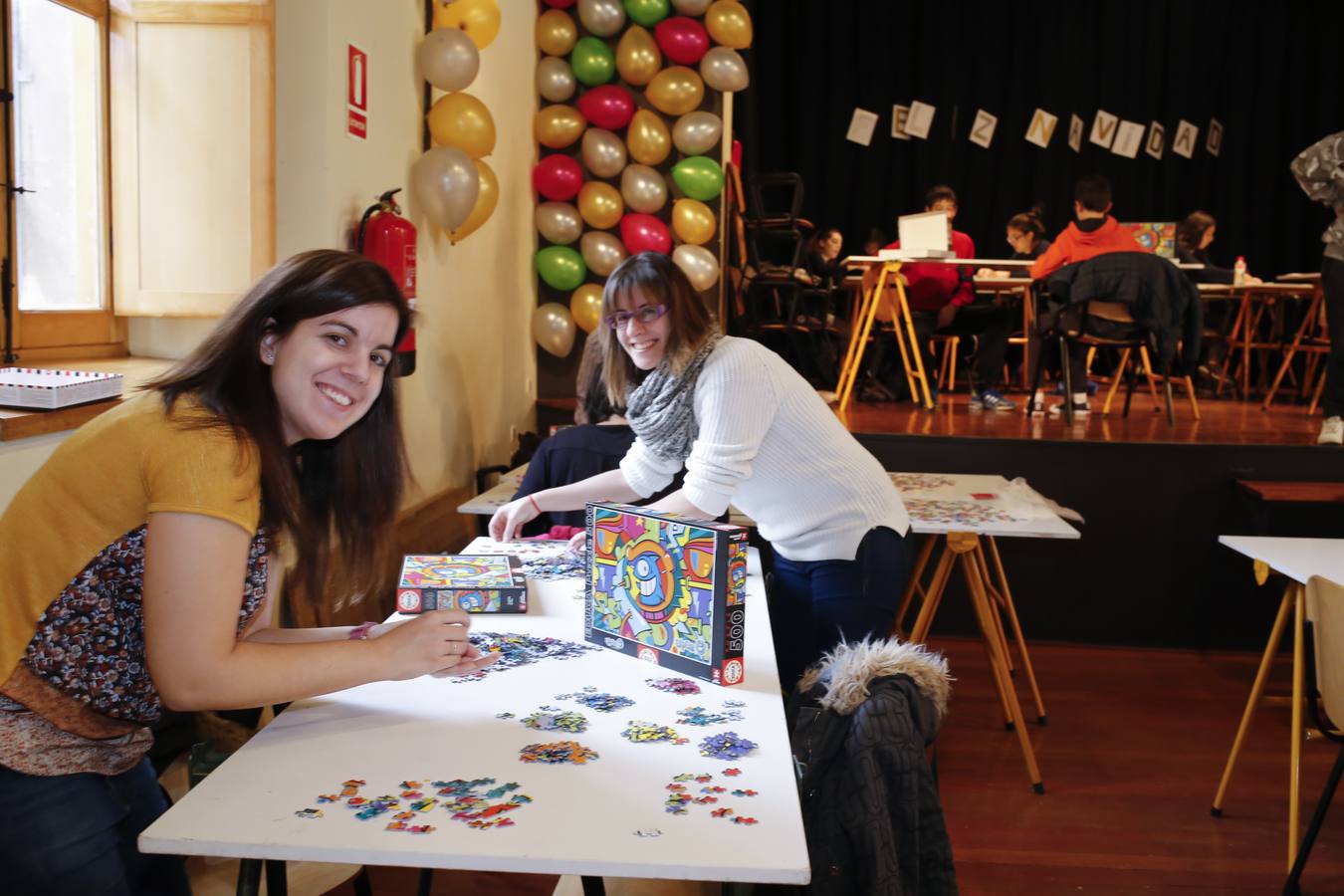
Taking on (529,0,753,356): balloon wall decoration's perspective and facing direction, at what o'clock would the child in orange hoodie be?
The child in orange hoodie is roughly at 9 o'clock from the balloon wall decoration.

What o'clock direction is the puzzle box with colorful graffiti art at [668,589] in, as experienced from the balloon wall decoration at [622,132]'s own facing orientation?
The puzzle box with colorful graffiti art is roughly at 12 o'clock from the balloon wall decoration.

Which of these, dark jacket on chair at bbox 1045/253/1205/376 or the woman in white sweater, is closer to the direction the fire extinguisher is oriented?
the woman in white sweater

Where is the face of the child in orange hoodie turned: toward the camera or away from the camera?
away from the camera

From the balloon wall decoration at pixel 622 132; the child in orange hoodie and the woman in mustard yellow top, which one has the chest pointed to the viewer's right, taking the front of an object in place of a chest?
the woman in mustard yellow top

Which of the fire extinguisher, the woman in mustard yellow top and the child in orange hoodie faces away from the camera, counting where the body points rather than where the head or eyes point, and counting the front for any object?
the child in orange hoodie

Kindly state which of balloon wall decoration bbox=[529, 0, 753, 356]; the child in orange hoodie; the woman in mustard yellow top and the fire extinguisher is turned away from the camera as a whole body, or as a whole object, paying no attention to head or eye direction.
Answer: the child in orange hoodie

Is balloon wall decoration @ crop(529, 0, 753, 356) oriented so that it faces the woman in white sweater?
yes

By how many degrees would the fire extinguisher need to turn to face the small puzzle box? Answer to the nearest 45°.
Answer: approximately 45° to its right

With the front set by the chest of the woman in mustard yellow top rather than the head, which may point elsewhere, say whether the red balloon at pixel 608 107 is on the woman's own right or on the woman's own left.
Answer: on the woman's own left

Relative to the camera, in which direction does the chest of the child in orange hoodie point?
away from the camera

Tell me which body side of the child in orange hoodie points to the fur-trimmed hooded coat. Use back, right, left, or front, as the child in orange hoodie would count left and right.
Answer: back

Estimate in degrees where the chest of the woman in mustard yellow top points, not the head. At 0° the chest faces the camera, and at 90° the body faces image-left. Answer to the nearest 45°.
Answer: approximately 270°

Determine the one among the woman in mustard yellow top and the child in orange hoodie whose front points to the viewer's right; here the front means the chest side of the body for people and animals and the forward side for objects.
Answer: the woman in mustard yellow top
